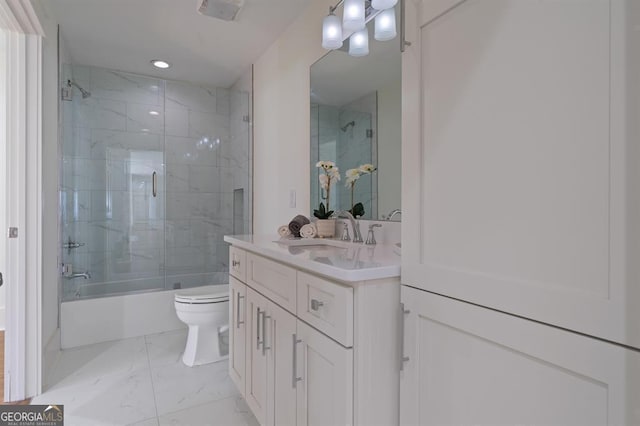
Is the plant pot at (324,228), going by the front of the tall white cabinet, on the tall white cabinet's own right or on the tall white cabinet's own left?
on the tall white cabinet's own right

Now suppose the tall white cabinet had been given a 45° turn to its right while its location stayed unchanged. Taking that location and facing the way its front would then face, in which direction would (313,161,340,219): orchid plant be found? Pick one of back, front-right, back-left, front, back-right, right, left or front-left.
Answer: front-right

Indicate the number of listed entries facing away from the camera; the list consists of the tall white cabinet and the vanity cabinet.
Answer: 0

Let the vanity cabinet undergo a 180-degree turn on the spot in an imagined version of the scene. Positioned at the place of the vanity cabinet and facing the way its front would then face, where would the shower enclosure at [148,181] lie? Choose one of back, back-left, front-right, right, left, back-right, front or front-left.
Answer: left

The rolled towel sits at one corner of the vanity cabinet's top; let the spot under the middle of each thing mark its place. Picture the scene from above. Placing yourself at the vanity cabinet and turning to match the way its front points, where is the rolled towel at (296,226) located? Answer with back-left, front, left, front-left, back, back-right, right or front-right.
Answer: back-right

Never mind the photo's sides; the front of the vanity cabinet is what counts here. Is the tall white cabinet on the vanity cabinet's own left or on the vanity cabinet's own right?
on the vanity cabinet's own left

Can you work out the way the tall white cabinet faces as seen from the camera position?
facing the viewer and to the left of the viewer

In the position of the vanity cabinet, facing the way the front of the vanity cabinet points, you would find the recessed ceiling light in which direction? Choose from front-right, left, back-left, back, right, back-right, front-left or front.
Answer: right
